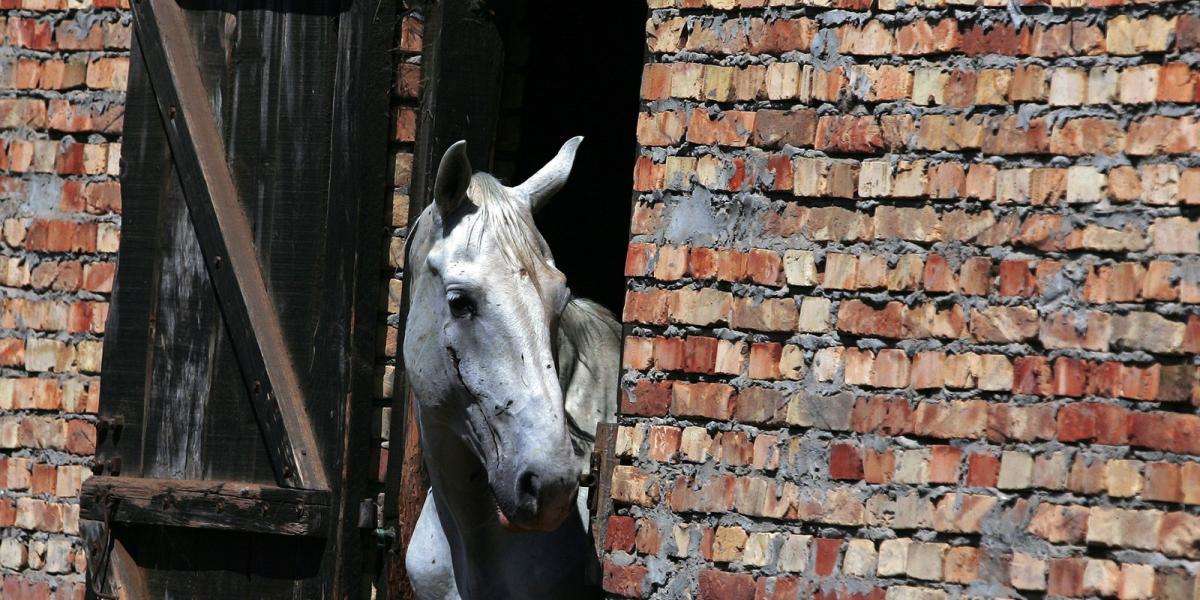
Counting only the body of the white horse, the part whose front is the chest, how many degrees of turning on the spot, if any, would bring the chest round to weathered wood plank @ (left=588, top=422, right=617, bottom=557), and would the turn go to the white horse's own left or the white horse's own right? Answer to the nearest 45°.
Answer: approximately 45° to the white horse's own left

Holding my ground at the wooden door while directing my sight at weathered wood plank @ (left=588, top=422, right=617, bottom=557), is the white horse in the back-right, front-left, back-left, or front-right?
front-right

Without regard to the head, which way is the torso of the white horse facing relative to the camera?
toward the camera
